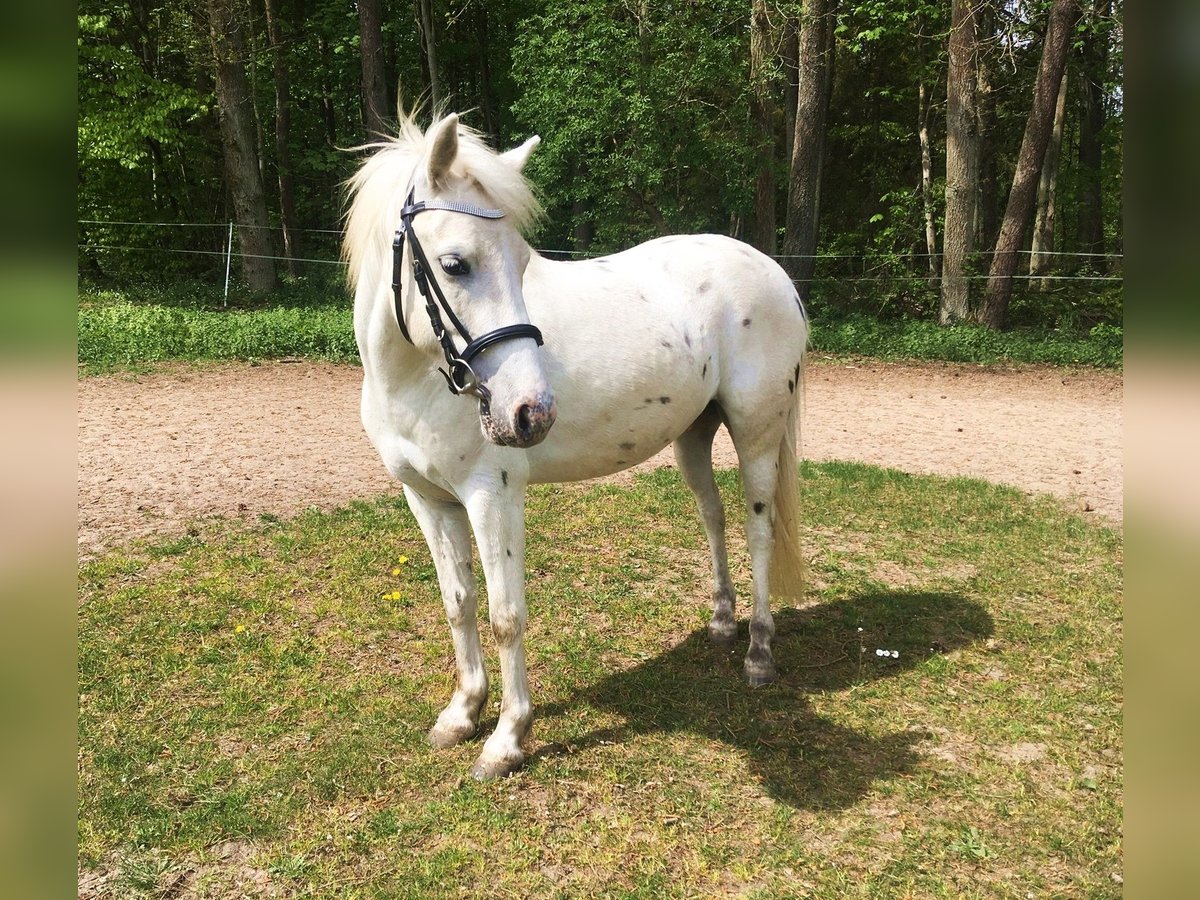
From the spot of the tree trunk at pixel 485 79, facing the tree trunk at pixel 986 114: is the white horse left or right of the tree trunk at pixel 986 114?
right

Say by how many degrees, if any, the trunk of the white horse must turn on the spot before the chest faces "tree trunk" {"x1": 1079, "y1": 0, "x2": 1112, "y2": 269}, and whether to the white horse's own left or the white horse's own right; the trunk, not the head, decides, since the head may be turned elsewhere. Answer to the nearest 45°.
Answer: approximately 180°

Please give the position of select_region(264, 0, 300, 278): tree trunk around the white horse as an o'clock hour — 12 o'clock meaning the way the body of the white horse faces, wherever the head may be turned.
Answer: The tree trunk is roughly at 4 o'clock from the white horse.

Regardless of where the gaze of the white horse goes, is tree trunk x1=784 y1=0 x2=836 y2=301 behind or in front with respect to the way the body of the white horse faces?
behind

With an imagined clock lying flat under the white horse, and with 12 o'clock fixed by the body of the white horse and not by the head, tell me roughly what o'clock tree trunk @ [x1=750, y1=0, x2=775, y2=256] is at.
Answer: The tree trunk is roughly at 5 o'clock from the white horse.

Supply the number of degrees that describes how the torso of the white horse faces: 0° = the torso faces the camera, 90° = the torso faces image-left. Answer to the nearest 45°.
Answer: approximately 45°
